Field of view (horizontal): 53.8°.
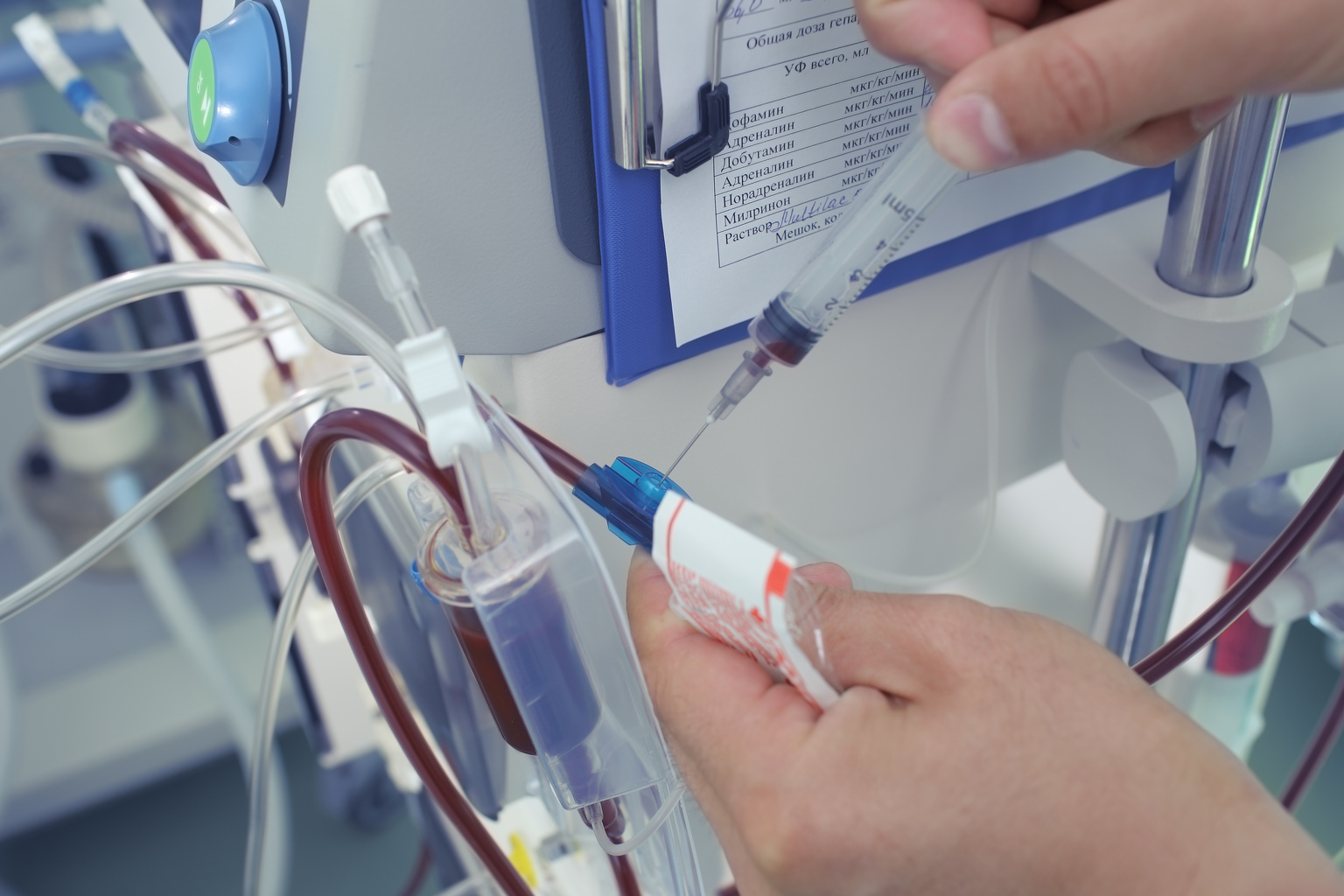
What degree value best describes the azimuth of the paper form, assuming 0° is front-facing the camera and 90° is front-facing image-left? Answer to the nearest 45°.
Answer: approximately 0°
